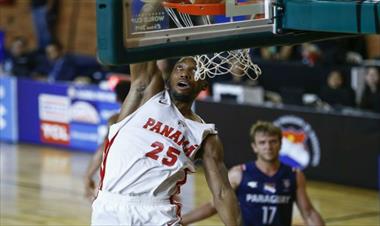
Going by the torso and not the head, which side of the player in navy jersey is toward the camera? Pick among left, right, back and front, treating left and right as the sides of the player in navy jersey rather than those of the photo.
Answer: front

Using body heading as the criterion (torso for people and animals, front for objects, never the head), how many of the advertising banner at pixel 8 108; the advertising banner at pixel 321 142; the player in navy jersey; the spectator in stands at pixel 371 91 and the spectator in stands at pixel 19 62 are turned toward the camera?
5

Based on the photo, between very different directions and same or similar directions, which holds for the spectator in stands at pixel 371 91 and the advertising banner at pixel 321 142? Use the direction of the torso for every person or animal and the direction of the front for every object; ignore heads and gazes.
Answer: same or similar directions

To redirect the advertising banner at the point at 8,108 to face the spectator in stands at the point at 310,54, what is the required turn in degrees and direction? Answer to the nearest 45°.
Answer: approximately 90° to its left

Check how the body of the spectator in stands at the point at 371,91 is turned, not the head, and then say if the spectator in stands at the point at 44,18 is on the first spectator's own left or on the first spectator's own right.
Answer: on the first spectator's own right

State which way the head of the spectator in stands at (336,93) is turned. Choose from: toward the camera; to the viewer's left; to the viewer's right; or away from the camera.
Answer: toward the camera

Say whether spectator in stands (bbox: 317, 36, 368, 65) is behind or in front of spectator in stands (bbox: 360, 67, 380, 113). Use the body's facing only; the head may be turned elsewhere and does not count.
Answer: behind

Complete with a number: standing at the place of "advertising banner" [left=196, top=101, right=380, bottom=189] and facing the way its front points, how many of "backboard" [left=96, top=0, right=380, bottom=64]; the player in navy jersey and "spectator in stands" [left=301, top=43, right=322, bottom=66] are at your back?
1

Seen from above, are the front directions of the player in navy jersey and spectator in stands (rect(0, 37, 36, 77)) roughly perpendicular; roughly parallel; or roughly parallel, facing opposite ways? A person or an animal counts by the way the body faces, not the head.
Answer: roughly parallel

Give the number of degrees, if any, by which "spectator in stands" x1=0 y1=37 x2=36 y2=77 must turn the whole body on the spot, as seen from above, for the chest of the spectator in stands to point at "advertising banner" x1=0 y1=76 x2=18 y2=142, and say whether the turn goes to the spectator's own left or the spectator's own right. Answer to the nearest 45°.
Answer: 0° — they already face it

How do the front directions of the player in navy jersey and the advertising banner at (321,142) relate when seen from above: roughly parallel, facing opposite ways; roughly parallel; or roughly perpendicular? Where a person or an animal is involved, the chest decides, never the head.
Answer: roughly parallel

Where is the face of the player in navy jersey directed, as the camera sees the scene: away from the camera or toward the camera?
toward the camera

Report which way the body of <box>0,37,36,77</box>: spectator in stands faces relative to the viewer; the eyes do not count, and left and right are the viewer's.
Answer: facing the viewer

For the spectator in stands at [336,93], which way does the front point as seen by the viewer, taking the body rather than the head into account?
toward the camera

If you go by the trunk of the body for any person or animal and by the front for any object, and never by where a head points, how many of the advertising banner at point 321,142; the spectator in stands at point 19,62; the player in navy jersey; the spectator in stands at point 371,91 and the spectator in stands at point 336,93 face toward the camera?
5

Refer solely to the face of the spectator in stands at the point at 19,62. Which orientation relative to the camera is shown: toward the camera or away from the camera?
toward the camera
